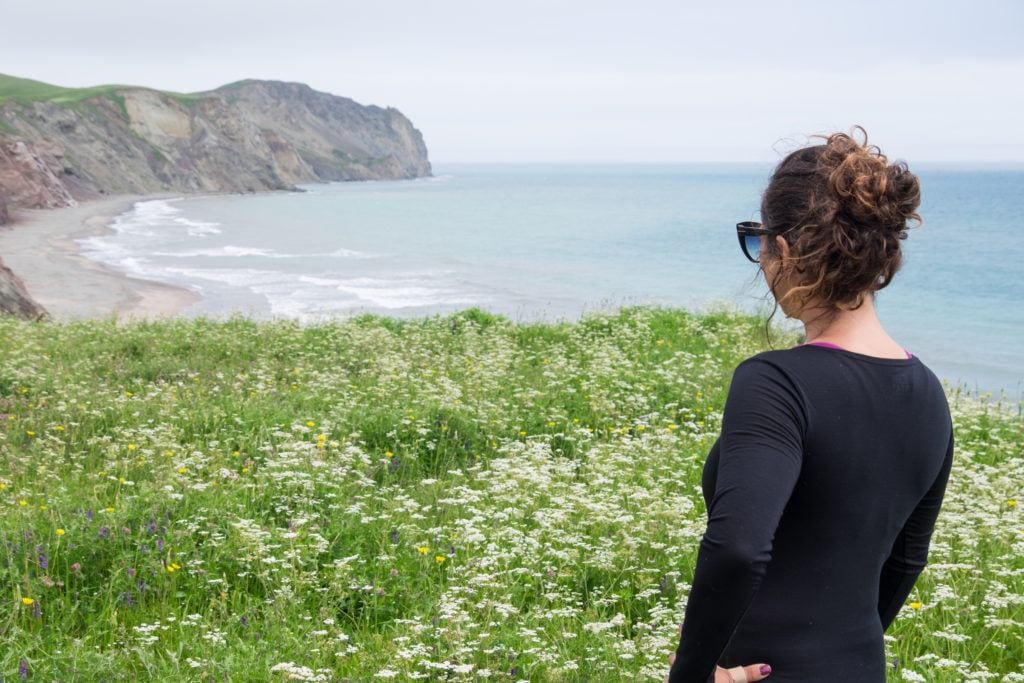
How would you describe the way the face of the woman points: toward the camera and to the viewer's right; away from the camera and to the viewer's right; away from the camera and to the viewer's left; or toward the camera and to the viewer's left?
away from the camera and to the viewer's left

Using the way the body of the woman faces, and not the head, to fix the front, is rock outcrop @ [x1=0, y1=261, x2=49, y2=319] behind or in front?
in front

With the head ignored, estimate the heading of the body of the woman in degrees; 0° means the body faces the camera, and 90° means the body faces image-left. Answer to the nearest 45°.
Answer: approximately 135°
